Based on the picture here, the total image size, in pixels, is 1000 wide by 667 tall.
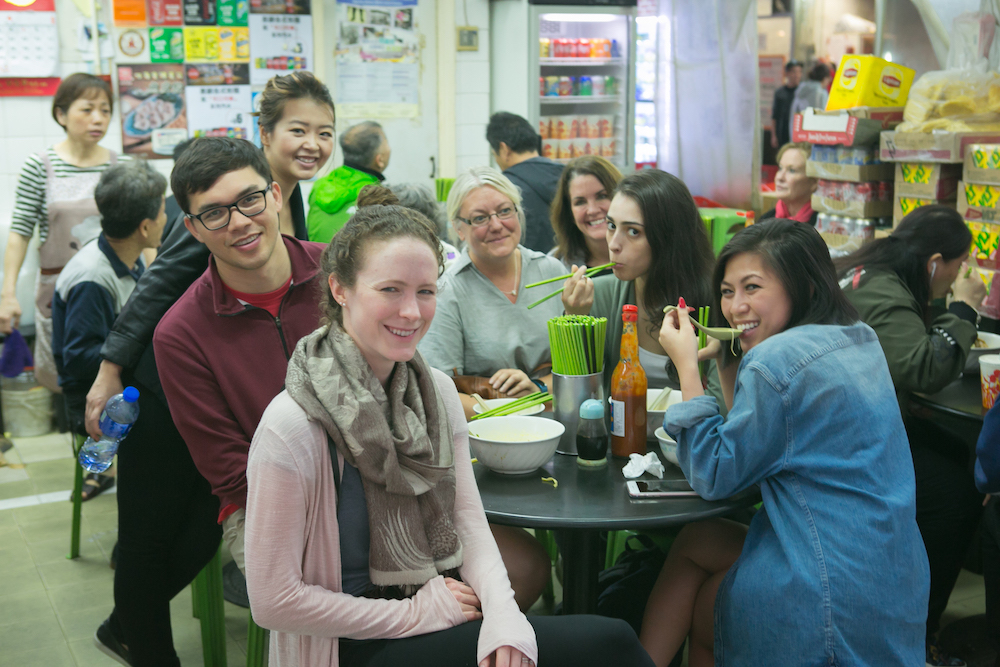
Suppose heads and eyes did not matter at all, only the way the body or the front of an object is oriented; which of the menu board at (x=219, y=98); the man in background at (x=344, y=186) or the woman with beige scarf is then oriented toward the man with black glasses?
the menu board

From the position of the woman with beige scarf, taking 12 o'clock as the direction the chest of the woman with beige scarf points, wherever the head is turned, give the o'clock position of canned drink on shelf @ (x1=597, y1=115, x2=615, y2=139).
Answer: The canned drink on shelf is roughly at 8 o'clock from the woman with beige scarf.

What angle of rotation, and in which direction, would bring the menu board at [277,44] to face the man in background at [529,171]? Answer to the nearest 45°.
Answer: approximately 45° to its left

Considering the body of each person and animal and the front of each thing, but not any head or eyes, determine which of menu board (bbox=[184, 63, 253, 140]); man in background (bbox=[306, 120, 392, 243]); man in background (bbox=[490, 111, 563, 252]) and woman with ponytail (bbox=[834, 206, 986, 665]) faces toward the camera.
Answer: the menu board

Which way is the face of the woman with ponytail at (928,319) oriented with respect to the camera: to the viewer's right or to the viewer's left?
to the viewer's right

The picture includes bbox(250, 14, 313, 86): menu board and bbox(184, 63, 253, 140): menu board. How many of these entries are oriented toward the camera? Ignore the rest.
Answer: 2

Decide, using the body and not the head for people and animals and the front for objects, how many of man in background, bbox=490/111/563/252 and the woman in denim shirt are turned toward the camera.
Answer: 0

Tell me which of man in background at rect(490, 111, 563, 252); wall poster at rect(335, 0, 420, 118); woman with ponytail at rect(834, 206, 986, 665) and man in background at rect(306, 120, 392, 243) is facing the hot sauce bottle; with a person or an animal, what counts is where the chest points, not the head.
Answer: the wall poster

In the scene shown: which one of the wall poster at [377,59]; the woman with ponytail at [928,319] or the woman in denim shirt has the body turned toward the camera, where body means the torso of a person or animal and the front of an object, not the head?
the wall poster

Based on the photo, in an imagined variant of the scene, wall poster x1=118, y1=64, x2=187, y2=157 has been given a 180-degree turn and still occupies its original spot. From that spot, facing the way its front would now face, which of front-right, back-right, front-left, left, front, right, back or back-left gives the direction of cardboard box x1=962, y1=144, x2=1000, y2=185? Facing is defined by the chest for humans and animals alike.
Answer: back-right
